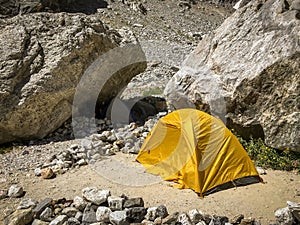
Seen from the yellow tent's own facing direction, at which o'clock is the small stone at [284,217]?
The small stone is roughly at 9 o'clock from the yellow tent.

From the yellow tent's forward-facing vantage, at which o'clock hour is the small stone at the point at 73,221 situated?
The small stone is roughly at 12 o'clock from the yellow tent.

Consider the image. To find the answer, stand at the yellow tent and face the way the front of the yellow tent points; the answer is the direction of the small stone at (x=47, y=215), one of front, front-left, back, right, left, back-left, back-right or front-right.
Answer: front

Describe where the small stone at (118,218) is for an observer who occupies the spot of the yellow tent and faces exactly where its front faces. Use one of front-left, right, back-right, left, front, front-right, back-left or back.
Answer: front

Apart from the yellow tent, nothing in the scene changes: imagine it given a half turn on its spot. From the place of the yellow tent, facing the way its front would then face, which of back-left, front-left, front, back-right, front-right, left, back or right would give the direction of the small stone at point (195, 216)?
back-right

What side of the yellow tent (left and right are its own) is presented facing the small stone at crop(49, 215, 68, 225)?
front

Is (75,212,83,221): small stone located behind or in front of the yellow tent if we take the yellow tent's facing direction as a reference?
in front

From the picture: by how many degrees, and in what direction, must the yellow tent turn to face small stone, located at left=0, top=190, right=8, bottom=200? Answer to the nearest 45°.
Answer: approximately 45° to its right

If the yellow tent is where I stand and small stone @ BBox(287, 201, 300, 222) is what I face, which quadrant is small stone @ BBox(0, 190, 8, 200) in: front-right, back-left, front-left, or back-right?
back-right

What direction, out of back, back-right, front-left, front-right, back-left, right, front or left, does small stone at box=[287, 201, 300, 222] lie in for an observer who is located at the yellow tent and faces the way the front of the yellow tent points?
left

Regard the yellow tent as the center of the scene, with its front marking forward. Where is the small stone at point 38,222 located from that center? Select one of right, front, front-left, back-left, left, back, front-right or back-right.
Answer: front

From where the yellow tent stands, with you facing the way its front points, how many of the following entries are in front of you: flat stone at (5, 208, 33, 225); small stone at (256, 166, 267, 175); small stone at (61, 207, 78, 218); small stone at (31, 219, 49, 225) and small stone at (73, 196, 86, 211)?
4

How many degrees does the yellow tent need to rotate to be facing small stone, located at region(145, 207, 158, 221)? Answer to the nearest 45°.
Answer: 0° — it already faces it

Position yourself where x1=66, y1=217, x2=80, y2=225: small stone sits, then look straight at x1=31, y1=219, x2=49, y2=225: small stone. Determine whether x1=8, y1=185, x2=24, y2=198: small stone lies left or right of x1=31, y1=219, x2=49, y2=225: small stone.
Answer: right

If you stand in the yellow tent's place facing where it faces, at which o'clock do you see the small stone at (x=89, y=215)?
The small stone is roughly at 12 o'clock from the yellow tent.

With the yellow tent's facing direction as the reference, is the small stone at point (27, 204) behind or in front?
in front

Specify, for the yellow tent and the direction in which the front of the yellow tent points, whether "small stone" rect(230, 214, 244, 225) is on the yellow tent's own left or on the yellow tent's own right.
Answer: on the yellow tent's own left

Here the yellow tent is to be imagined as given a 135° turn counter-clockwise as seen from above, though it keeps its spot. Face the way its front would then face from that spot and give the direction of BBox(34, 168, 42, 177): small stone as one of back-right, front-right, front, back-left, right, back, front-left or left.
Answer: back

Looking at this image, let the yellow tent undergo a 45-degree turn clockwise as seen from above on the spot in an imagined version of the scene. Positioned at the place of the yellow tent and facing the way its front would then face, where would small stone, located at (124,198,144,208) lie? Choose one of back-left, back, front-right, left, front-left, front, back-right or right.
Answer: front-left

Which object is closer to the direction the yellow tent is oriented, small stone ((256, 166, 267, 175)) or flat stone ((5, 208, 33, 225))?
the flat stone
